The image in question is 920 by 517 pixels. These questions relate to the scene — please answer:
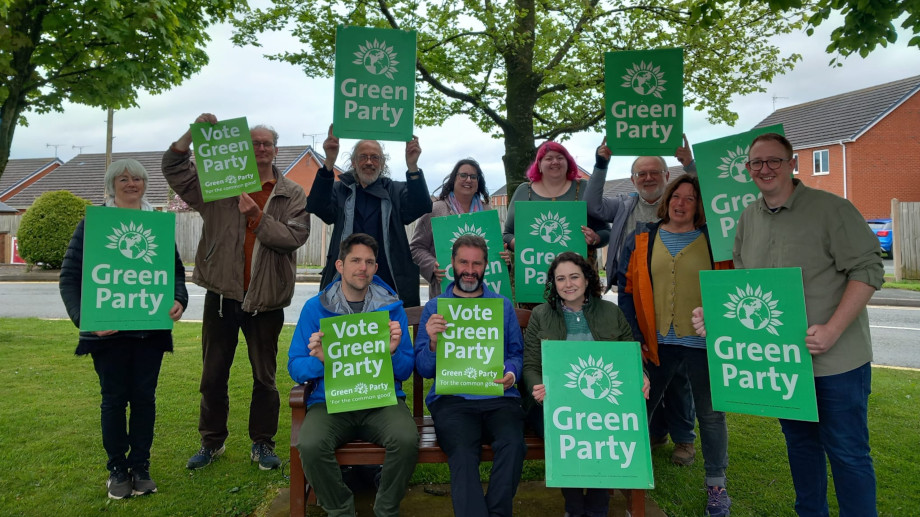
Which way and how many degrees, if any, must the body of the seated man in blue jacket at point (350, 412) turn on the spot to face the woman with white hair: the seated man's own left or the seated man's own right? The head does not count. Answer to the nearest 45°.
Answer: approximately 135° to the seated man's own right

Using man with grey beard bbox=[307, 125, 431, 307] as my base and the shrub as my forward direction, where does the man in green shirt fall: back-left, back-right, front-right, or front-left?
back-right

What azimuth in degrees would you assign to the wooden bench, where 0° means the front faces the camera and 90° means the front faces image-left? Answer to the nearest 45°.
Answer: approximately 0°

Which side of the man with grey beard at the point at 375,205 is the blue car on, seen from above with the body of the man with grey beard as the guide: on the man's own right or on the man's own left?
on the man's own left

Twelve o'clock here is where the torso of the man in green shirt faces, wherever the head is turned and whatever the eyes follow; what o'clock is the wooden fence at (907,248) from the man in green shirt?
The wooden fence is roughly at 5 o'clock from the man in green shirt.

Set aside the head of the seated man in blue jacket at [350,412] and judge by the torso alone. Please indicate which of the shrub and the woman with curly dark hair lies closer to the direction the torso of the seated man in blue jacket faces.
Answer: the woman with curly dark hair

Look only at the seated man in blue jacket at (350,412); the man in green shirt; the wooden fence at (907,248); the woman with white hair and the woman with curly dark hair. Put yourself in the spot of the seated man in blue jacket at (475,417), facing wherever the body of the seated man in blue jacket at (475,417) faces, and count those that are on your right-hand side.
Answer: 2
